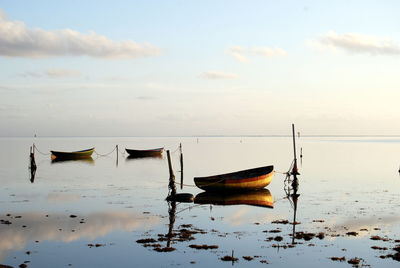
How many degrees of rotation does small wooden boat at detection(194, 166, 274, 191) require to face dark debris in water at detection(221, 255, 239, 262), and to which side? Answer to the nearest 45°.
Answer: approximately 90° to its right

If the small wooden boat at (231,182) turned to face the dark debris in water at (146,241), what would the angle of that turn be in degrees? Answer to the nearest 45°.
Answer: approximately 90° to its right

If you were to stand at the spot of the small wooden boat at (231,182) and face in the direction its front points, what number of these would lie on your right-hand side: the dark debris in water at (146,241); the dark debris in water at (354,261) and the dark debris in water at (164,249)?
3

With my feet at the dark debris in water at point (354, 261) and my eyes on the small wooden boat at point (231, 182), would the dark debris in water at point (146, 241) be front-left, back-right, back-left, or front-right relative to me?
front-left

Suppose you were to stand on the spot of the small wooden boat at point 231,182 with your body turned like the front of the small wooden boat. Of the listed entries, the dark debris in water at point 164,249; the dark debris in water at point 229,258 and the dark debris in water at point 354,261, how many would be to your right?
3

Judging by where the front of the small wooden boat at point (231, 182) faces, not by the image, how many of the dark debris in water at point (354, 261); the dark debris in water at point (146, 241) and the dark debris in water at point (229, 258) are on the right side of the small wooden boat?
3

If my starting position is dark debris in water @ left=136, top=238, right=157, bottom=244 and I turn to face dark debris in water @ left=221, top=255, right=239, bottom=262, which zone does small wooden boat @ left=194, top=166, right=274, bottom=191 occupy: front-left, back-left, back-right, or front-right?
back-left

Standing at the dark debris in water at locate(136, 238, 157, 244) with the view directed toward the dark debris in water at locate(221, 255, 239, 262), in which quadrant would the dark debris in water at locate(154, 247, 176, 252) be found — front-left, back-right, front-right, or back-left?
front-right

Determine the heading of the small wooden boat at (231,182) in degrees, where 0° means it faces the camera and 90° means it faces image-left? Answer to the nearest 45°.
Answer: approximately 270°

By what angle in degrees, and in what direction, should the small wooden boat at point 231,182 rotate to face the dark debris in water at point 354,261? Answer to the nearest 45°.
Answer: approximately 90° to its right

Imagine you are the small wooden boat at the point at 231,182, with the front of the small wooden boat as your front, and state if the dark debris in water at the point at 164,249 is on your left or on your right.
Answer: on your right
